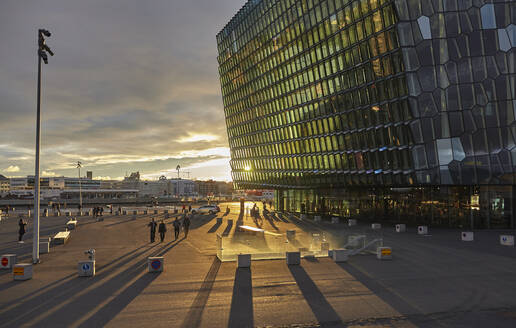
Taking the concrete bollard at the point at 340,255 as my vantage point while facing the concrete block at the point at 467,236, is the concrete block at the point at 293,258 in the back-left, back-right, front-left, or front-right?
back-left
